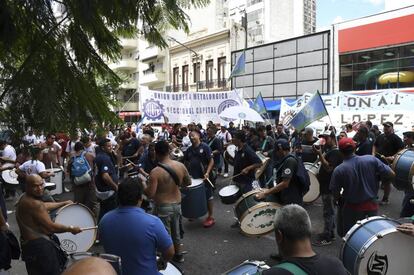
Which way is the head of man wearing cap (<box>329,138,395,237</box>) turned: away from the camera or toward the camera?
away from the camera

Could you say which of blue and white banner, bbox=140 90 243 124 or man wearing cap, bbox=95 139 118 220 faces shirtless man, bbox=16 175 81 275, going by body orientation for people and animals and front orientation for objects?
the blue and white banner

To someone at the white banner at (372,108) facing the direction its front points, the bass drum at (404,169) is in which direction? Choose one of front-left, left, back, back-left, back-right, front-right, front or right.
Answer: front

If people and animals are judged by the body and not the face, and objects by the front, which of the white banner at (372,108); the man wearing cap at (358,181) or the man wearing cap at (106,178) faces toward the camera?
the white banner

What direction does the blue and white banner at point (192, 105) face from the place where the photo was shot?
facing the viewer

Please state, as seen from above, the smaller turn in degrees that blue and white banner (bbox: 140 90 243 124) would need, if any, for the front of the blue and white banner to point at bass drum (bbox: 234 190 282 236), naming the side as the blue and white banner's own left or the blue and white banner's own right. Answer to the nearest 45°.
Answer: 0° — it already faces it

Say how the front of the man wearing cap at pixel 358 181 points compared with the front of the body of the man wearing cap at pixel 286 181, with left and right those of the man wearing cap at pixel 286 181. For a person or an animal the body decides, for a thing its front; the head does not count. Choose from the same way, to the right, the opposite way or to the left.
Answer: to the right

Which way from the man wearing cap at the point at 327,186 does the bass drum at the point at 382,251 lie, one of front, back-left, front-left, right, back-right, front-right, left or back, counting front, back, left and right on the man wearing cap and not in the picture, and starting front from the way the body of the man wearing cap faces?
left

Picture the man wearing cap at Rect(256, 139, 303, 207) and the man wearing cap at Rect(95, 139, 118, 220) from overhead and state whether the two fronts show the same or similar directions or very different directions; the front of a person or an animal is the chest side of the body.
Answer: very different directions

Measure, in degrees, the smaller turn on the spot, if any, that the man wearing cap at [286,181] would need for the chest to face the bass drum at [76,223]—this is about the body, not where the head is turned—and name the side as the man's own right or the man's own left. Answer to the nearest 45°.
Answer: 0° — they already face it
